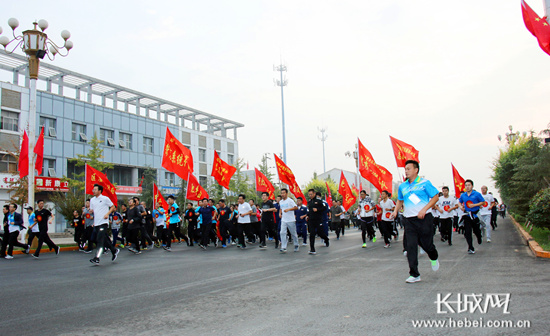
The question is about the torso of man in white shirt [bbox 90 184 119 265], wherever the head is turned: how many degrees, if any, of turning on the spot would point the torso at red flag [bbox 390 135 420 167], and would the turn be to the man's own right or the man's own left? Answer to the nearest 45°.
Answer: approximately 135° to the man's own left

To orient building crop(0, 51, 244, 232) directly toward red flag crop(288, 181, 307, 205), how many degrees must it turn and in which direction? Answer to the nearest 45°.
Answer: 0° — it already faces it

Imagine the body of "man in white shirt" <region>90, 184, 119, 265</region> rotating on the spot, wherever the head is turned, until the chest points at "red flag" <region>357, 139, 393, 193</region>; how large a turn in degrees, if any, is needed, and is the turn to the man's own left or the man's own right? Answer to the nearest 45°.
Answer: approximately 180°

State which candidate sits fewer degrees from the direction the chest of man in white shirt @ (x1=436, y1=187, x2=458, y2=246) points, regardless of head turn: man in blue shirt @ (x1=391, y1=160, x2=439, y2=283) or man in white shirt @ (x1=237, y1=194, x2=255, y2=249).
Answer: the man in blue shirt

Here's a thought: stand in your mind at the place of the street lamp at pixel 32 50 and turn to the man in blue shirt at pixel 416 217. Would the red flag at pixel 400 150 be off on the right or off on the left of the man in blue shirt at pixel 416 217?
left

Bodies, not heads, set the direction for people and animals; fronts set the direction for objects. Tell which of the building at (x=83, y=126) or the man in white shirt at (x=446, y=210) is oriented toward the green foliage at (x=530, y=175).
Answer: the building

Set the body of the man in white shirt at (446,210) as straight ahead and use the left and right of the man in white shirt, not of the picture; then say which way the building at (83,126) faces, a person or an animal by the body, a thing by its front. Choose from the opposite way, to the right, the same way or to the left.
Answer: to the left

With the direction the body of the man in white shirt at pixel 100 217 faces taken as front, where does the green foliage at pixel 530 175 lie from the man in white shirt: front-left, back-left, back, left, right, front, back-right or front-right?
back-left

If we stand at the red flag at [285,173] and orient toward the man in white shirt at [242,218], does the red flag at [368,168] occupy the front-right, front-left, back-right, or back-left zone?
back-left

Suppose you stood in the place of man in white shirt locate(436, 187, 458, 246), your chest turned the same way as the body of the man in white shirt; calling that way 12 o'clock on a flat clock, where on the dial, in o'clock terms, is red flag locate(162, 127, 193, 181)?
The red flag is roughly at 3 o'clock from the man in white shirt.

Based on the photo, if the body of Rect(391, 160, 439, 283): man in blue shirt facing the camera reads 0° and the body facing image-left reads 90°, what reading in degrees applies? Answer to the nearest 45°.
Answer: approximately 45°

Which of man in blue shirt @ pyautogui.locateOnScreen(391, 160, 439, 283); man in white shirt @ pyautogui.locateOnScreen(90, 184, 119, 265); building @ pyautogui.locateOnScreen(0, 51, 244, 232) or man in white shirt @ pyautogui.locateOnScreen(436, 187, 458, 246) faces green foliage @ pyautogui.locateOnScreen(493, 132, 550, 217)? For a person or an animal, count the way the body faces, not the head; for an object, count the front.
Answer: the building

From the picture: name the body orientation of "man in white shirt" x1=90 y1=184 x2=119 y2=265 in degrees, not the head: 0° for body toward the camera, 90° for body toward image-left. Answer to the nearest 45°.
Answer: approximately 45°

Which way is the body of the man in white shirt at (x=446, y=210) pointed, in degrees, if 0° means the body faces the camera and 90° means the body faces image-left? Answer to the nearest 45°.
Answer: approximately 0°

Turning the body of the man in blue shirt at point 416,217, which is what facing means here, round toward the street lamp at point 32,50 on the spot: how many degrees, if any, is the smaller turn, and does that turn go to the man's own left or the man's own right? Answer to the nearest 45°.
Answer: approximately 45° to the man's own right
